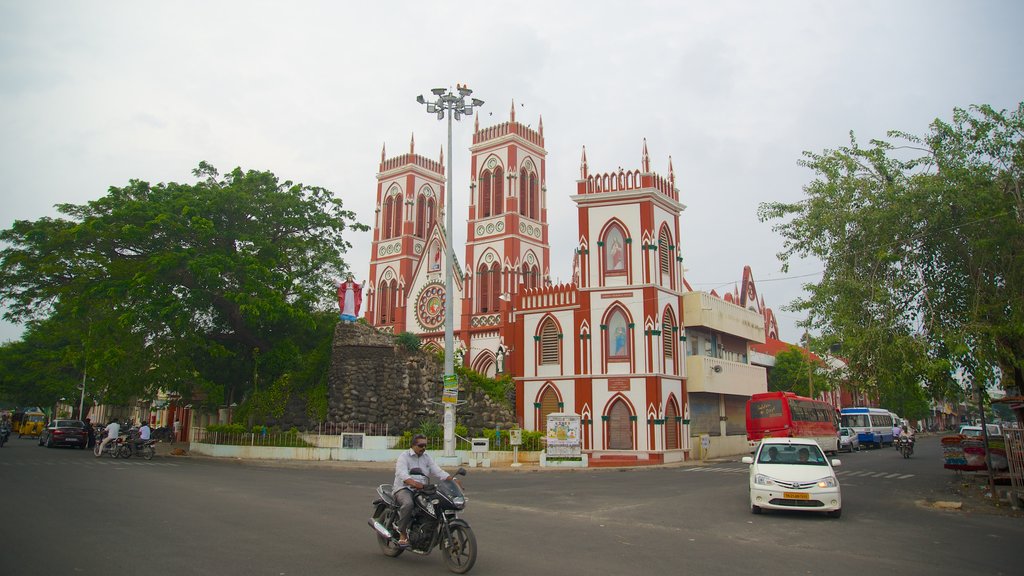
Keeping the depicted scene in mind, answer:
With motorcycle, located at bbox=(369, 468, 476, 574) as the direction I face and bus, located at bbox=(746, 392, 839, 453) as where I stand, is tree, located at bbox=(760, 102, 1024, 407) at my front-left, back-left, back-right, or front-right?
front-left

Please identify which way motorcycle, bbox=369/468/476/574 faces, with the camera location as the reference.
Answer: facing the viewer and to the right of the viewer

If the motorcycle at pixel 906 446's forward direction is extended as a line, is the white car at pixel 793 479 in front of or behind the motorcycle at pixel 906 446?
in front

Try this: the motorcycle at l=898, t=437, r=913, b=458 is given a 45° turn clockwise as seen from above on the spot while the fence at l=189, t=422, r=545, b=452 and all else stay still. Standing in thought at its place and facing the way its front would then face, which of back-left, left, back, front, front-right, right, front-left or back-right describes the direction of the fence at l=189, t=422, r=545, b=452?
front

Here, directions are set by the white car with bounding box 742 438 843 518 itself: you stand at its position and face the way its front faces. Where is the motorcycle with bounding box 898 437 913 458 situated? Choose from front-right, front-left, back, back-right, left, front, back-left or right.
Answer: back

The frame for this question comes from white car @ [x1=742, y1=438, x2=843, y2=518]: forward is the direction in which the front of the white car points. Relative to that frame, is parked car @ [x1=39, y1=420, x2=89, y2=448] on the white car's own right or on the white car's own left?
on the white car's own right

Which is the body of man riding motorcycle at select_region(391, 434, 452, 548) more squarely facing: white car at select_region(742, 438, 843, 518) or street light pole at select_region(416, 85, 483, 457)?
the white car

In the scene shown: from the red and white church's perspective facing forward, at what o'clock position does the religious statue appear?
The religious statue is roughly at 1 o'clock from the red and white church.
